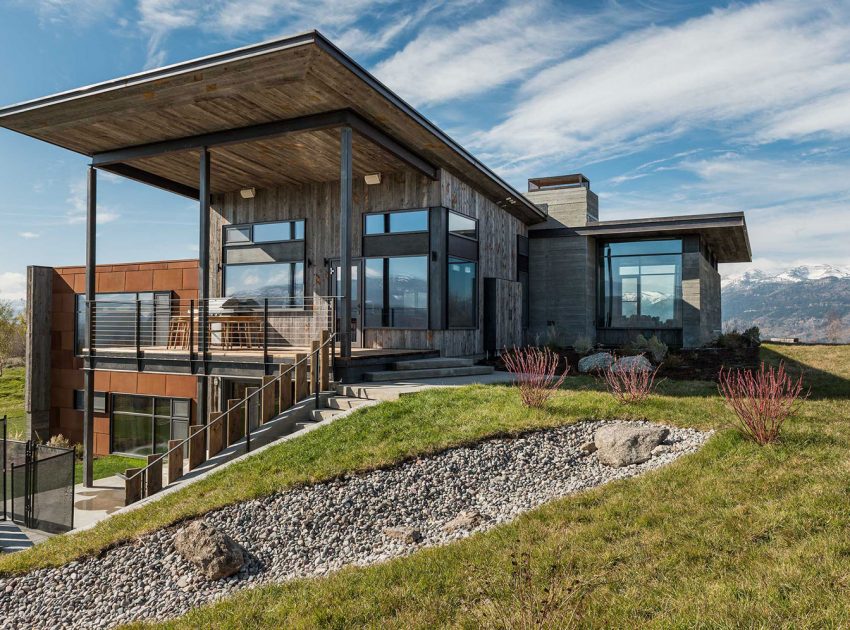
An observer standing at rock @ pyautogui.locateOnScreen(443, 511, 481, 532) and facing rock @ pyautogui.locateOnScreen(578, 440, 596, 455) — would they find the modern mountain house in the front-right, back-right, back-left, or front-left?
front-left

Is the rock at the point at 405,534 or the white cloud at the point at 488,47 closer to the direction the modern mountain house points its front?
the rock

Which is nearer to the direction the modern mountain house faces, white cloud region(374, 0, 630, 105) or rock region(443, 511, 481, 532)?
the rock

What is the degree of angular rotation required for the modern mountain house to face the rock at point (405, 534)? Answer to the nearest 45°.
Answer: approximately 45° to its left

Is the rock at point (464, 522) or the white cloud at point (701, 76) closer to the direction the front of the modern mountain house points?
the rock

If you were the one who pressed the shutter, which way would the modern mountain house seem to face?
facing the viewer and to the left of the viewer

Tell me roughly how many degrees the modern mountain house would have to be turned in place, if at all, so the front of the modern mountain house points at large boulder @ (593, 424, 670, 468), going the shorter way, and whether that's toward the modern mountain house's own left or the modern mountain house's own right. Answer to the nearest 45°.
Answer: approximately 90° to the modern mountain house's own left
